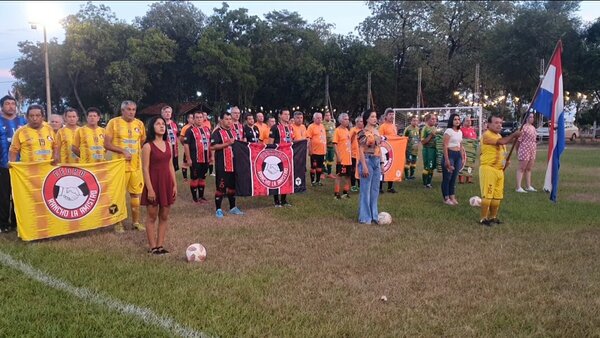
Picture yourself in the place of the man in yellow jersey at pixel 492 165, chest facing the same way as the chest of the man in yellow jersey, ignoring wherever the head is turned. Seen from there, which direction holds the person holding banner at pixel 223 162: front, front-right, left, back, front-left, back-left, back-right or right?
back-right

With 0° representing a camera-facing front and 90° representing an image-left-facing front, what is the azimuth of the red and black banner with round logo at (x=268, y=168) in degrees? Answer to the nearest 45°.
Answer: approximately 0°

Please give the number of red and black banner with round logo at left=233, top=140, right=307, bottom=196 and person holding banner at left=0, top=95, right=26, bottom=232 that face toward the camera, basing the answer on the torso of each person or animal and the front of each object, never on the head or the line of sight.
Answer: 2

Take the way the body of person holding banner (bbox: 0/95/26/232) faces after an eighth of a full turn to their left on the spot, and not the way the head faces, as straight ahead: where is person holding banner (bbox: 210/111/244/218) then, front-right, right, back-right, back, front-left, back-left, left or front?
front-left

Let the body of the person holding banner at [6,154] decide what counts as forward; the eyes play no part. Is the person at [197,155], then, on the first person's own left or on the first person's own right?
on the first person's own left

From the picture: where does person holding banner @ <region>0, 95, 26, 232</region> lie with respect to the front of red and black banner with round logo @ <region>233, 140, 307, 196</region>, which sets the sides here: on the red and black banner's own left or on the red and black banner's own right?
on the red and black banner's own right

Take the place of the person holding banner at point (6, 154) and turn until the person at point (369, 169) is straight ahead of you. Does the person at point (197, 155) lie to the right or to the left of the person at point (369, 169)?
left

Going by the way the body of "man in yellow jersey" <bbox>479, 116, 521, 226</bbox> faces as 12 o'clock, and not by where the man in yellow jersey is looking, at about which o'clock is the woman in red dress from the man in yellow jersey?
The woman in red dress is roughly at 3 o'clock from the man in yellow jersey.
